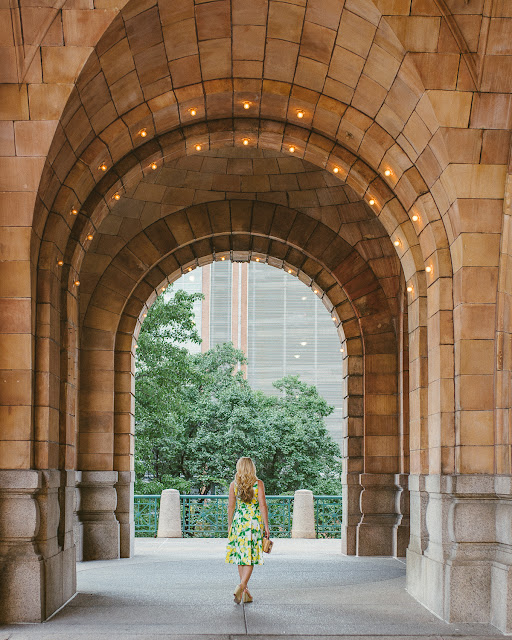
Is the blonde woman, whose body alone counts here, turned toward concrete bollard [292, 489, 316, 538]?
yes

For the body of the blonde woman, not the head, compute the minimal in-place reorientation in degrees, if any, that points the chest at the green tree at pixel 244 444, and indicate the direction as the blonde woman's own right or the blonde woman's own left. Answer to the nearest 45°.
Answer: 0° — they already face it

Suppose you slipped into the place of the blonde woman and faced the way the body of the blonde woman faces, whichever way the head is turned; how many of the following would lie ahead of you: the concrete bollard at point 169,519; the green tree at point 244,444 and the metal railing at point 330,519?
3

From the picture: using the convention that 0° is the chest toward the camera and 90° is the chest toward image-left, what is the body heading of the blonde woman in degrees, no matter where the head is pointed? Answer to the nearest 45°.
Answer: approximately 180°

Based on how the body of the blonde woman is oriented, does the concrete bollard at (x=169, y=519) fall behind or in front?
in front

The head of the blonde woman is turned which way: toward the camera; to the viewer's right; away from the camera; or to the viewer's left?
away from the camera

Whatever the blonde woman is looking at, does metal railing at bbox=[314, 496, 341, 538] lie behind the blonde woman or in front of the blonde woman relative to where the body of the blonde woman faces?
in front
